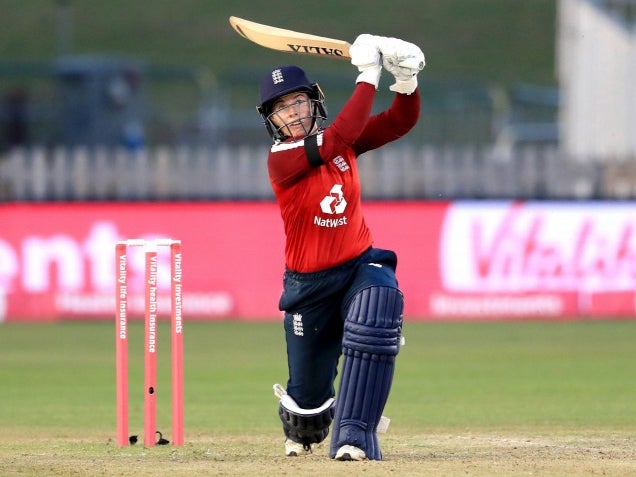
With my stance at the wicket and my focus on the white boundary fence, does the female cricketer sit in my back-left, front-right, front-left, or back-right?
back-right

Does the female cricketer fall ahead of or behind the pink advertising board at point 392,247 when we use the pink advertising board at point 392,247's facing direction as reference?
ahead

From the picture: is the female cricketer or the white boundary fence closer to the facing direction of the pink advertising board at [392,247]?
the female cricketer

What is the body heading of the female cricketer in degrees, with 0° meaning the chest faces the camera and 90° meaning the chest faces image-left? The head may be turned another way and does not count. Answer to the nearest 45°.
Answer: approximately 0°

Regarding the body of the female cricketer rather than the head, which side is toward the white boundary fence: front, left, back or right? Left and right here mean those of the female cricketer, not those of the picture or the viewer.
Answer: back

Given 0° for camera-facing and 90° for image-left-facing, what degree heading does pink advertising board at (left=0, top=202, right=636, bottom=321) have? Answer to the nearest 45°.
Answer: approximately 0°

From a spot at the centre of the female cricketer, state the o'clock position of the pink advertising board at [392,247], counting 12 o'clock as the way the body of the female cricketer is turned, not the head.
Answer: The pink advertising board is roughly at 6 o'clock from the female cricketer.

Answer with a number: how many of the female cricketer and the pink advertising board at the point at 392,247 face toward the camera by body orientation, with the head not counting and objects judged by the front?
2

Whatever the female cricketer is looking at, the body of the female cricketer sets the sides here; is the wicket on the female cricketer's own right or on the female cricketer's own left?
on the female cricketer's own right
